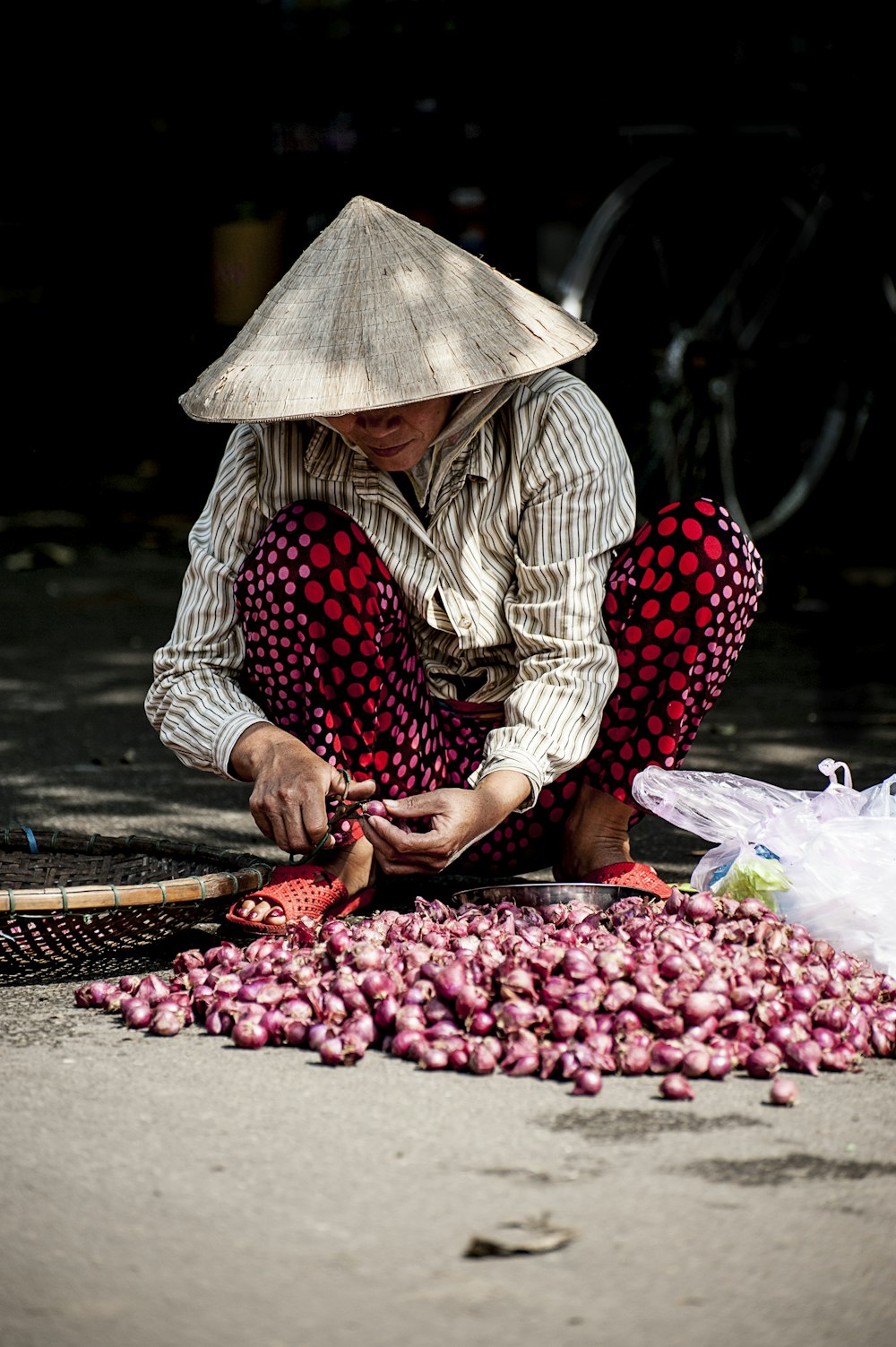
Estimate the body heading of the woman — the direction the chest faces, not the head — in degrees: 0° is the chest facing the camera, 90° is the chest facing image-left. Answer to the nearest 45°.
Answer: approximately 0°

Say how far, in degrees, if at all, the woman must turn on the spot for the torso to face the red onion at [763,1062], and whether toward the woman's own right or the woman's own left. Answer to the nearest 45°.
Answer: approximately 45° to the woman's own left

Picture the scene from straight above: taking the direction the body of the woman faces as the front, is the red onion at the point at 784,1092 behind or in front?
in front

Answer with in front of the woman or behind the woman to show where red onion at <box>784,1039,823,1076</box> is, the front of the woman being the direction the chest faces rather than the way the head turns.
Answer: in front
